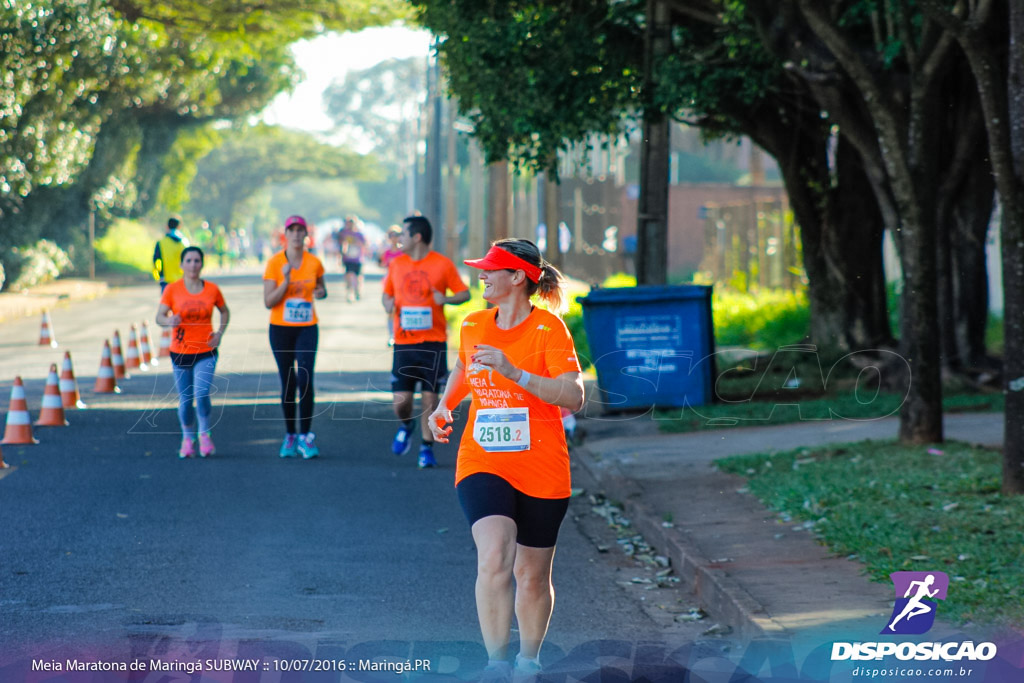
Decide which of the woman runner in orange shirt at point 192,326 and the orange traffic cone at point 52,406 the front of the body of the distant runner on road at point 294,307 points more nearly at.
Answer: the woman runner in orange shirt

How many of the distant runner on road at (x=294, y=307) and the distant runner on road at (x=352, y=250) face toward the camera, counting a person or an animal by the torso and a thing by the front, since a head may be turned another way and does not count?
2

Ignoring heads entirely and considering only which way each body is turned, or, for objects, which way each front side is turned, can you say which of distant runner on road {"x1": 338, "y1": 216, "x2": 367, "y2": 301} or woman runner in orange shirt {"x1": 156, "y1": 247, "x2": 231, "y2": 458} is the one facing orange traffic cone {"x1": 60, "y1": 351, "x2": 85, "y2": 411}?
the distant runner on road

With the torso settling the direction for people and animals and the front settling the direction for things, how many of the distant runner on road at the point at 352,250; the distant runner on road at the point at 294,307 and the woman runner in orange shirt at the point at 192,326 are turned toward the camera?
3

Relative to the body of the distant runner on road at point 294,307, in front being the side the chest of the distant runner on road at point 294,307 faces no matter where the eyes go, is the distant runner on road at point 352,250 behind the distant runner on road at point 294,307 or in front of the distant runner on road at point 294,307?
behind

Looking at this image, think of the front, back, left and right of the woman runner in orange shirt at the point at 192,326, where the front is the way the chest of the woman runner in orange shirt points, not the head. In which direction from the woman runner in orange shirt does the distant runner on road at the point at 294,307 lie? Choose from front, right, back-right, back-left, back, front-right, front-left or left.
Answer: left

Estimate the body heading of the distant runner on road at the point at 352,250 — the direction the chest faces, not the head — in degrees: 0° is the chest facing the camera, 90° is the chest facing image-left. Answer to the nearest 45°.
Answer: approximately 0°

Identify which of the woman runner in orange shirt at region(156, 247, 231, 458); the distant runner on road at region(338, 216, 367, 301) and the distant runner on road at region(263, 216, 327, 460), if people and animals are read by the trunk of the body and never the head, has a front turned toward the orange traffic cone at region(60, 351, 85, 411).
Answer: the distant runner on road at region(338, 216, 367, 301)
